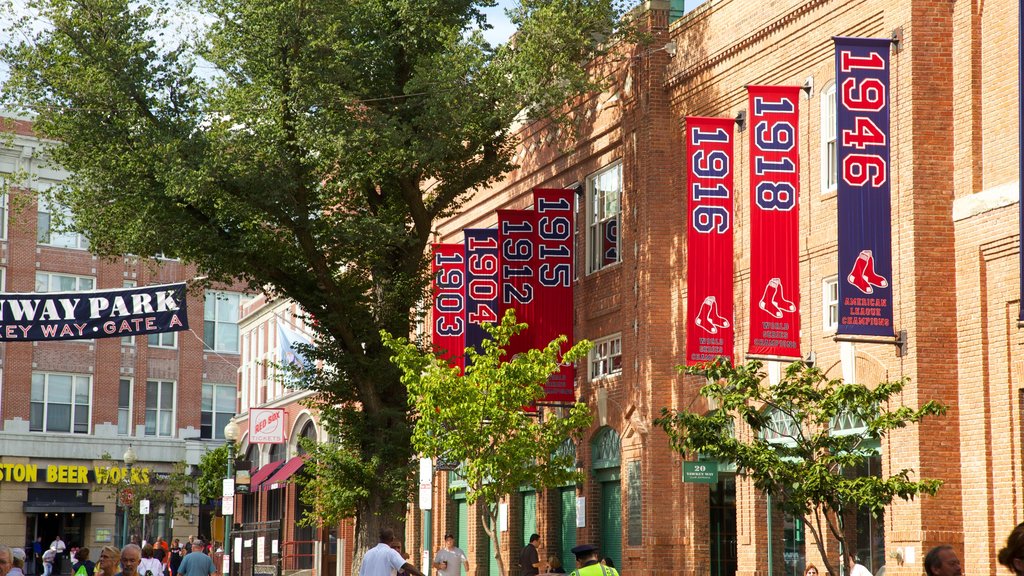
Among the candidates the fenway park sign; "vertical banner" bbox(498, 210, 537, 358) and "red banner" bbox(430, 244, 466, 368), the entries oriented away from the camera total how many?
0

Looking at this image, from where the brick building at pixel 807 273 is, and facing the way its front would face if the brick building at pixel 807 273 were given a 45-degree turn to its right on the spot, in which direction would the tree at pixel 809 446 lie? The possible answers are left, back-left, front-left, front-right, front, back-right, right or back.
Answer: left

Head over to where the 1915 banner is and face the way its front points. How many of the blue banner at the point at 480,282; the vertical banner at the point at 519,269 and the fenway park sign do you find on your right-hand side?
3

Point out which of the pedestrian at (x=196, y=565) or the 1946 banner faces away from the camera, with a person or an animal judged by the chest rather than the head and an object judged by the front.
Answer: the pedestrian

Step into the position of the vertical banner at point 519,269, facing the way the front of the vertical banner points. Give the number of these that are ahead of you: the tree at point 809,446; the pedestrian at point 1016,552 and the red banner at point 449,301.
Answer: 2

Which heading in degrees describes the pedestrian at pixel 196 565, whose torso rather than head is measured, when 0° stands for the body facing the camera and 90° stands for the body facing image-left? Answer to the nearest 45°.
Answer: approximately 180°

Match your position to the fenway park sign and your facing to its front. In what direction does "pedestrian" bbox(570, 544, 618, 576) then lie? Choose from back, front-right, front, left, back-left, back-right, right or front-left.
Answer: front

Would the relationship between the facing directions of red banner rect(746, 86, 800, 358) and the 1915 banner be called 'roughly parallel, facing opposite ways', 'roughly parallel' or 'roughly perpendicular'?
roughly parallel

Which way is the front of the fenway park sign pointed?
toward the camera

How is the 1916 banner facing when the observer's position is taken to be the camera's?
facing the viewer

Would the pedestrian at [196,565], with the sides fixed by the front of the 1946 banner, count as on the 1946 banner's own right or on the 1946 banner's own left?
on the 1946 banner's own right
